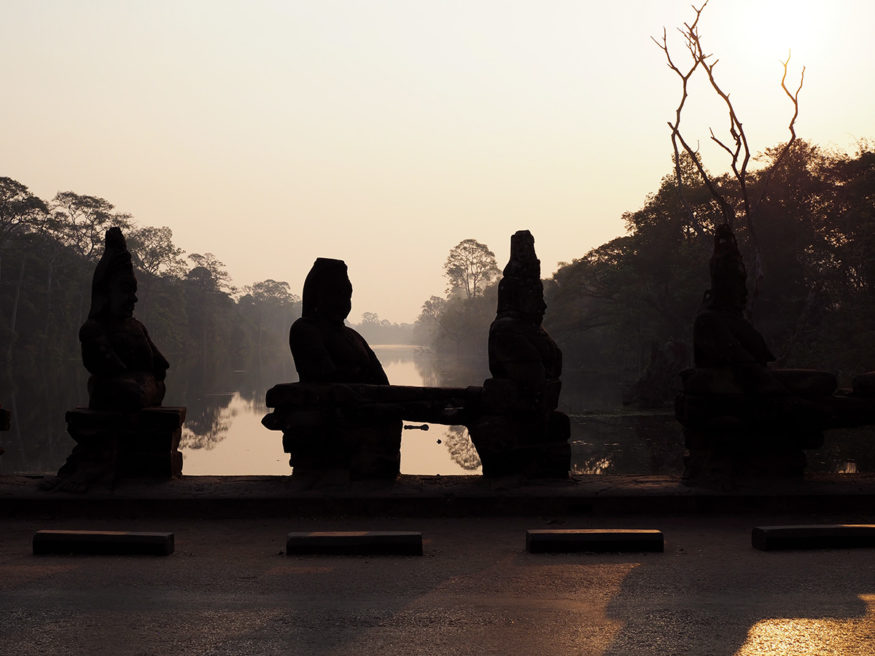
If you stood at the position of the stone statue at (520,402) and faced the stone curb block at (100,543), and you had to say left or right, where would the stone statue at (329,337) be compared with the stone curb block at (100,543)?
right

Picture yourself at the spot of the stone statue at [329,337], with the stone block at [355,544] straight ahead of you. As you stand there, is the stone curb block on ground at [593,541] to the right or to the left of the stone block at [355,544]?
left

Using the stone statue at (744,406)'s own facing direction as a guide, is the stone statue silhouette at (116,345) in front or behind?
behind

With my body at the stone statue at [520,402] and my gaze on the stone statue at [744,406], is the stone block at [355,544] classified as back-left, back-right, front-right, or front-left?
back-right

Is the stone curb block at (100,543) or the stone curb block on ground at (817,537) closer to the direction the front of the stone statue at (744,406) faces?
the stone curb block on ground

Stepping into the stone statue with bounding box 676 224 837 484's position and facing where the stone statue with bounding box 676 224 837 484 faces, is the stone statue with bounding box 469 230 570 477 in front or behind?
behind
